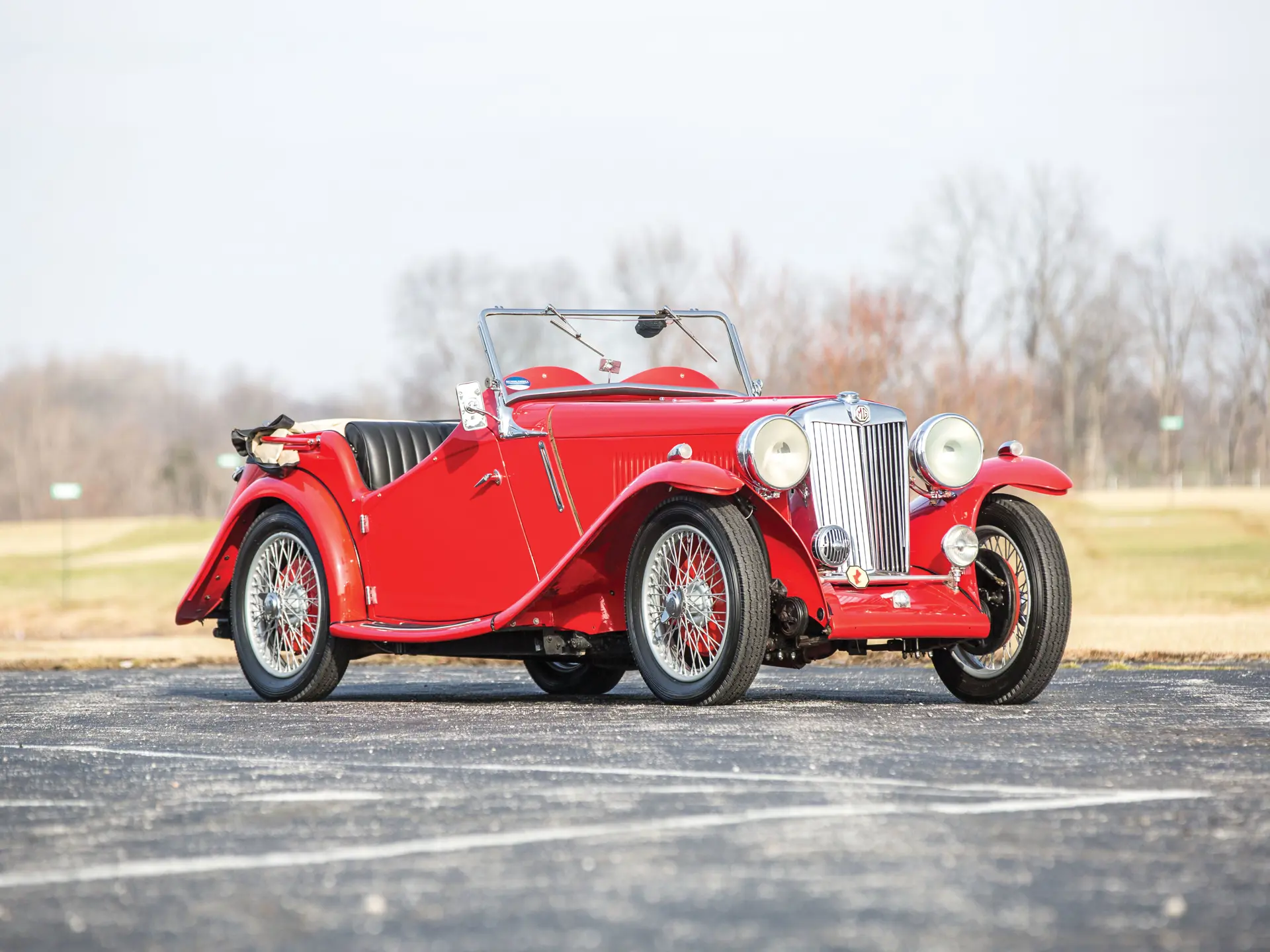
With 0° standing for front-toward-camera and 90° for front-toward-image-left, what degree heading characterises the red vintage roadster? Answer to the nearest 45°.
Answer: approximately 315°
